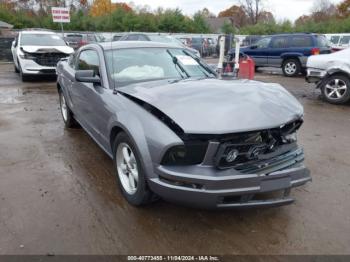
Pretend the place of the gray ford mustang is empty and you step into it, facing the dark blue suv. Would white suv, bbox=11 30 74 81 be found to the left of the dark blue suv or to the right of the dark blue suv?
left

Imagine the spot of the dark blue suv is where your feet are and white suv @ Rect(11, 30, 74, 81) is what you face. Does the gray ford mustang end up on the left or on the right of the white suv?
left

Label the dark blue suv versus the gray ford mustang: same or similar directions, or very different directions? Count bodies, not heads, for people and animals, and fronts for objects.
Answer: very different directions

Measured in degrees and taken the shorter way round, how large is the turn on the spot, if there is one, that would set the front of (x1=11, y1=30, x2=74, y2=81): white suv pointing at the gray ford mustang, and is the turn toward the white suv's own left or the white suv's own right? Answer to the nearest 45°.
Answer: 0° — it already faces it

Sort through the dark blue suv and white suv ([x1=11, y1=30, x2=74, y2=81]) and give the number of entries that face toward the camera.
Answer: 1

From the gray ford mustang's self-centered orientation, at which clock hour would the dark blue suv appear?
The dark blue suv is roughly at 8 o'clock from the gray ford mustang.

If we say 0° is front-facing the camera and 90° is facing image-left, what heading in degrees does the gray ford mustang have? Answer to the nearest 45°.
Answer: approximately 315°

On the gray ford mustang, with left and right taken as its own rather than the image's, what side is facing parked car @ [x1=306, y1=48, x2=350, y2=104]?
left

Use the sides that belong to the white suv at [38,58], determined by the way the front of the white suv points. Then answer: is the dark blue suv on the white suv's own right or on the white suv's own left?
on the white suv's own left

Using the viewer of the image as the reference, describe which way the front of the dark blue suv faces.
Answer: facing away from the viewer and to the left of the viewer

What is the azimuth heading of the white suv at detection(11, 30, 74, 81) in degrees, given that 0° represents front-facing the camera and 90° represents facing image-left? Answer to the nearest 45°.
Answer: approximately 0°

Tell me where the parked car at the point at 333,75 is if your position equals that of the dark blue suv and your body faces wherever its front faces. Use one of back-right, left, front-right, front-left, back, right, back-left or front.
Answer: back-left
